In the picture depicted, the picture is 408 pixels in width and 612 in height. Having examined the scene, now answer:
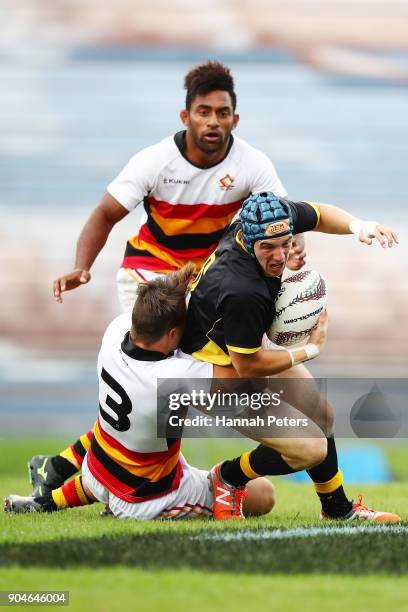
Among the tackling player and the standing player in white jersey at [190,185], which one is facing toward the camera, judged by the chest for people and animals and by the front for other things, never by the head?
the standing player in white jersey

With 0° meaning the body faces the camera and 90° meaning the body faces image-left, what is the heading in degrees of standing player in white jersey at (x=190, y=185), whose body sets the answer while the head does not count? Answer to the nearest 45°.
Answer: approximately 0°

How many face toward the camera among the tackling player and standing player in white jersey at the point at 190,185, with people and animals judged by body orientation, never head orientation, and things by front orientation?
1

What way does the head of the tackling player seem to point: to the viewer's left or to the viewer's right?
to the viewer's right

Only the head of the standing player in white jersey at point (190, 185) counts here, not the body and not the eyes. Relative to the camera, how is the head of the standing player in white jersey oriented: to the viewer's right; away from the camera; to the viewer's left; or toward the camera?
toward the camera

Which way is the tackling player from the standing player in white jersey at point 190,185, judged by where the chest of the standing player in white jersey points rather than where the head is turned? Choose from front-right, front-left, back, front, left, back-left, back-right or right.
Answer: front

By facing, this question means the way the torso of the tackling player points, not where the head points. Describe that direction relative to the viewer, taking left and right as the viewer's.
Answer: facing away from the viewer and to the right of the viewer
